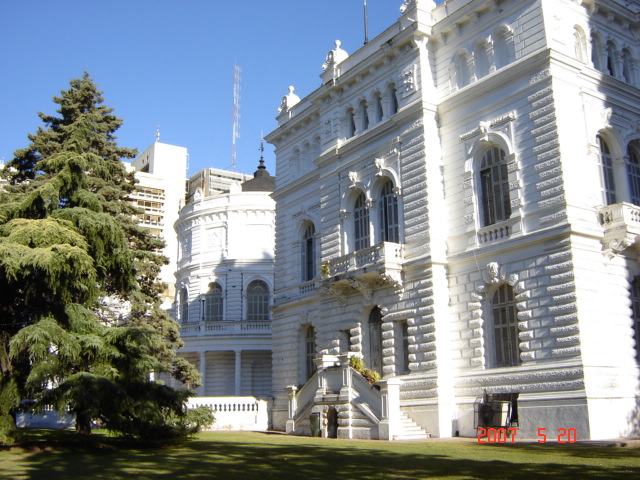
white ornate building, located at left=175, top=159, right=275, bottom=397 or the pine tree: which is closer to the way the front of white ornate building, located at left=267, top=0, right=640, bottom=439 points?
the pine tree

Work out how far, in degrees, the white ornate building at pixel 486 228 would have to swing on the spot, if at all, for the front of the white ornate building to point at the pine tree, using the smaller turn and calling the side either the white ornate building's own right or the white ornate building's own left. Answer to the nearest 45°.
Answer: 0° — it already faces it

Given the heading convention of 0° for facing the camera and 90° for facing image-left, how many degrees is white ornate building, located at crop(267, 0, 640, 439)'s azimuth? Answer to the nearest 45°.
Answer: approximately 45°

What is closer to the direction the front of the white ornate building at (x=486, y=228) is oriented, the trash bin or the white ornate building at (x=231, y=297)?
the trash bin

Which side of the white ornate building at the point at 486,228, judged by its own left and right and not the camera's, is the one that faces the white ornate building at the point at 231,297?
right

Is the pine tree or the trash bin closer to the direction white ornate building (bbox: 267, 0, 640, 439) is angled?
the pine tree
